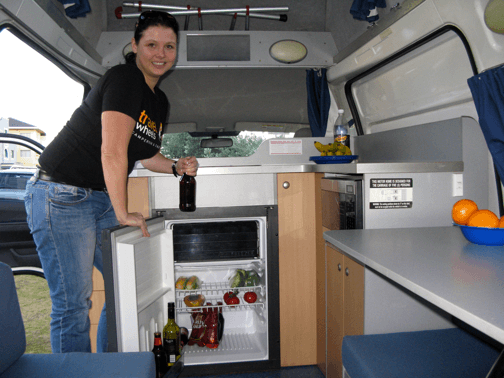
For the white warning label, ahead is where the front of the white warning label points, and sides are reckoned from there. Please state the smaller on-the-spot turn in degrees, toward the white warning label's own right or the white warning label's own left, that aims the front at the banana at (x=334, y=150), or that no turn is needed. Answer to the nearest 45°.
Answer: approximately 135° to the white warning label's own right

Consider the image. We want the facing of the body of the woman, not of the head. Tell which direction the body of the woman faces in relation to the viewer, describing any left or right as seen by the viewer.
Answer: facing the viewer and to the right of the viewer

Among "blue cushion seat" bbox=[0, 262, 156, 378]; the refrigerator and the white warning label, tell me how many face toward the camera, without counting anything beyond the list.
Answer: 2

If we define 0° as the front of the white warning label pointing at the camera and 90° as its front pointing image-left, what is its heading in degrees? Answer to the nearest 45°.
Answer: approximately 0°

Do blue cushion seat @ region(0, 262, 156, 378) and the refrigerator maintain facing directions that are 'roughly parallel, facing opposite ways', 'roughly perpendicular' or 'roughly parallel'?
roughly perpendicular

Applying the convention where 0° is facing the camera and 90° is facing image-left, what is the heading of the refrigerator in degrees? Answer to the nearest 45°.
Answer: approximately 0°

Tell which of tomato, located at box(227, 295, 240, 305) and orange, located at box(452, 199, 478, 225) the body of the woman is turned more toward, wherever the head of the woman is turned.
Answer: the orange

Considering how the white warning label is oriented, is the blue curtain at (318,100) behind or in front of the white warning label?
behind

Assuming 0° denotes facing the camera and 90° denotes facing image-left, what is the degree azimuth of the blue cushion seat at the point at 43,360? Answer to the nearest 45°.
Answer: approximately 270°

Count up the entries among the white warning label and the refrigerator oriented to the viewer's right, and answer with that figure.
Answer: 0

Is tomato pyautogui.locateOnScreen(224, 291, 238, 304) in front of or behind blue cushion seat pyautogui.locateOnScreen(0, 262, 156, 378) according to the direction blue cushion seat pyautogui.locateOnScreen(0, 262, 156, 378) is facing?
in front
